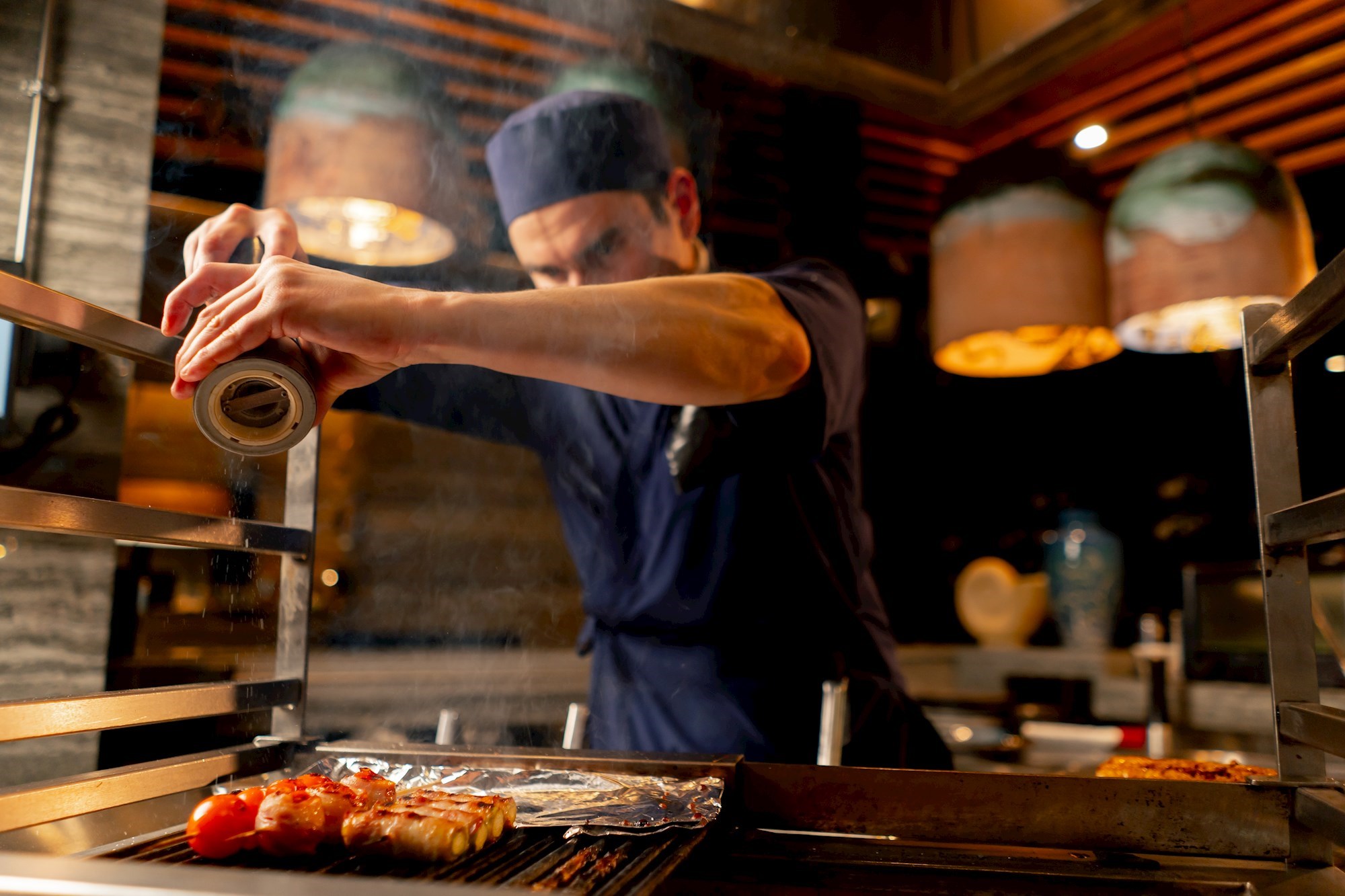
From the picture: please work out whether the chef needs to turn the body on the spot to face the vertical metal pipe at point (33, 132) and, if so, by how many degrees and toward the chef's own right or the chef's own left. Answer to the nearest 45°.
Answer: approximately 45° to the chef's own right

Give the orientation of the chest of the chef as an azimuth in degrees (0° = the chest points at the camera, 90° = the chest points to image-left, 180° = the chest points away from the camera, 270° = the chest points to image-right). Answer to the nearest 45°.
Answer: approximately 45°

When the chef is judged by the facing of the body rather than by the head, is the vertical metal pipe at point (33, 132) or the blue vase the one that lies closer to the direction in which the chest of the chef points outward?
the vertical metal pipe

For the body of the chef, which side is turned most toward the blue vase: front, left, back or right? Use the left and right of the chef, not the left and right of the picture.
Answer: back

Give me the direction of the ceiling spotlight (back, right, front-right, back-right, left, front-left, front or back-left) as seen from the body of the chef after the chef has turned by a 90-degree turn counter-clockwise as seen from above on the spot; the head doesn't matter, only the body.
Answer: left

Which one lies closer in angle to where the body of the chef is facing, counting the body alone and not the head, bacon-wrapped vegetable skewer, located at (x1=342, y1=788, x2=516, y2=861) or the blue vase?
the bacon-wrapped vegetable skewer

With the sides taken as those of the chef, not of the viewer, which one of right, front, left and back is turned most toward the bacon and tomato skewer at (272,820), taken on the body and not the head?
front

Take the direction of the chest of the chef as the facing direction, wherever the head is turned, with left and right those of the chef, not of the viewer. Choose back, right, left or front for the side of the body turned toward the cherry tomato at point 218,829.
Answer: front
